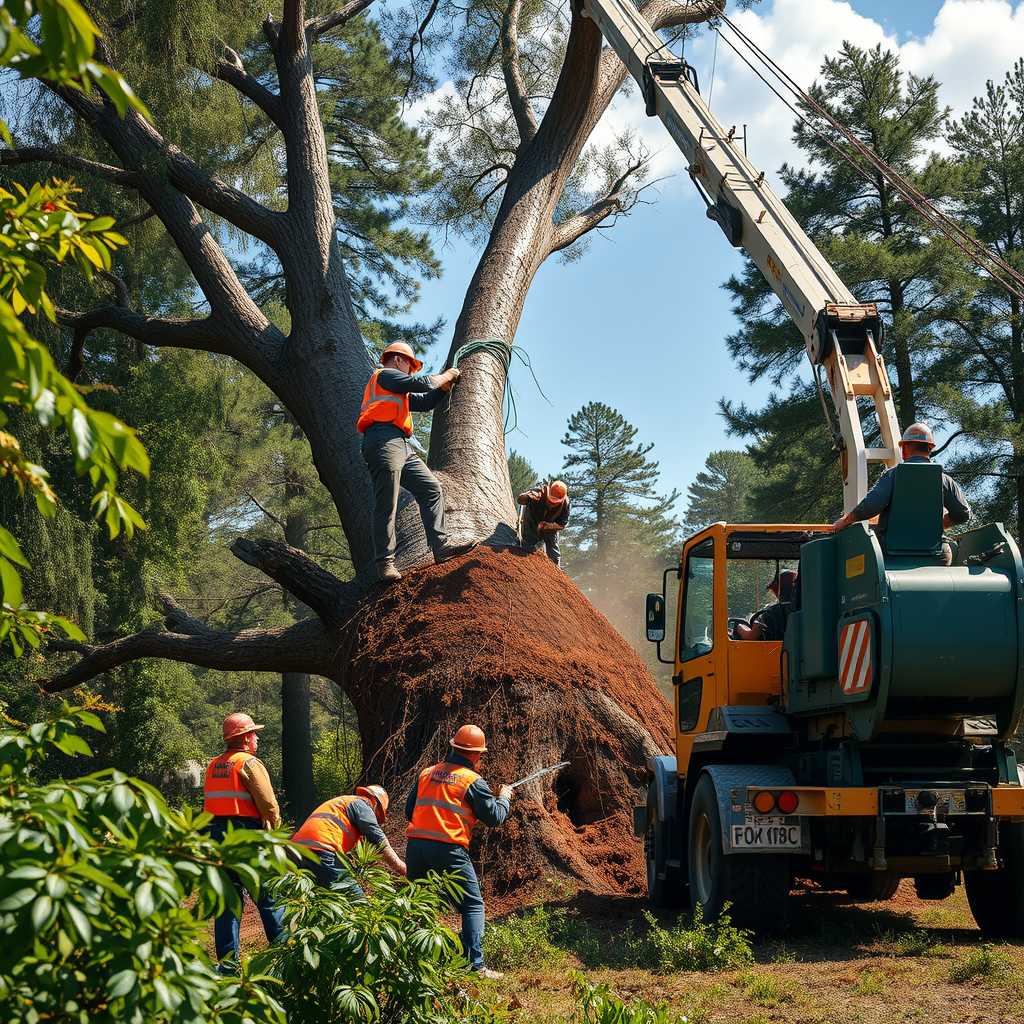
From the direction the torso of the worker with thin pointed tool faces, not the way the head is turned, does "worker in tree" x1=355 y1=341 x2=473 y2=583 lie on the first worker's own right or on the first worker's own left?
on the first worker's own left

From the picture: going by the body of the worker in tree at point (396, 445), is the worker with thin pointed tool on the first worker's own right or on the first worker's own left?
on the first worker's own right

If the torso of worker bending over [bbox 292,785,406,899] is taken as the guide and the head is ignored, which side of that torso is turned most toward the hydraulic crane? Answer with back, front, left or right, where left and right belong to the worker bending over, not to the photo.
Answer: front

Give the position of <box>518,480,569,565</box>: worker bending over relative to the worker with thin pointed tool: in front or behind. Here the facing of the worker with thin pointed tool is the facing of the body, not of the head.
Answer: in front

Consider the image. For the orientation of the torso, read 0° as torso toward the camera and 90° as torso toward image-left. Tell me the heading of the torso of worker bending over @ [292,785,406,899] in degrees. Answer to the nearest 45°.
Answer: approximately 270°

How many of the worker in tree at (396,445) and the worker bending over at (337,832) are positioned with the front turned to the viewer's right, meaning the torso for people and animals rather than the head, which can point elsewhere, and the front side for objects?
2

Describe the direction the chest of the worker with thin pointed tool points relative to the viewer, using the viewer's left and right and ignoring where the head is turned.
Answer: facing away from the viewer and to the right of the viewer

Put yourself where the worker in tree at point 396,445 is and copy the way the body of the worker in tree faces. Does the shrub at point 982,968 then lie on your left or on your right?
on your right

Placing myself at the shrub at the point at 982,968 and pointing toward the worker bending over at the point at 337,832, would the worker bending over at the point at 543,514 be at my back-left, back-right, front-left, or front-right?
front-right

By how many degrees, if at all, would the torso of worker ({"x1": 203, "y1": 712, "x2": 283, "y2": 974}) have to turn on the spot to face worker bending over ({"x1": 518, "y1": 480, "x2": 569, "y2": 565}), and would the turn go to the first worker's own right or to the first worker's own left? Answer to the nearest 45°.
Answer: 0° — they already face them

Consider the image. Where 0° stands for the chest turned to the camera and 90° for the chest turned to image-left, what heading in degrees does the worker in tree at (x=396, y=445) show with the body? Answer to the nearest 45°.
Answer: approximately 270°

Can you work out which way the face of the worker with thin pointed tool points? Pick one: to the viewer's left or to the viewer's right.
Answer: to the viewer's right
